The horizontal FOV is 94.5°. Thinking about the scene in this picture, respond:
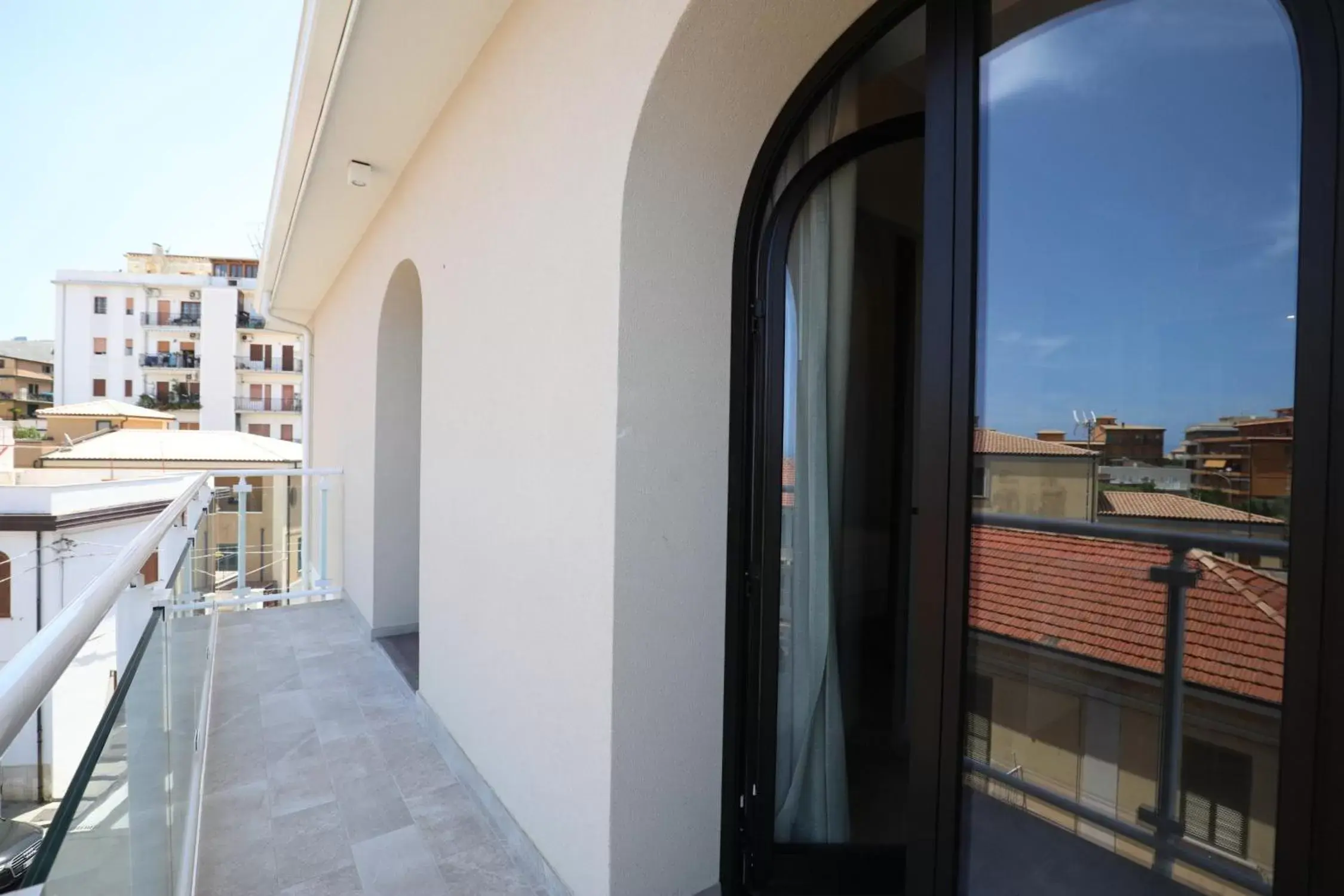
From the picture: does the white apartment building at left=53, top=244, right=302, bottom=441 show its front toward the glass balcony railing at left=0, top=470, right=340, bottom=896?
yes

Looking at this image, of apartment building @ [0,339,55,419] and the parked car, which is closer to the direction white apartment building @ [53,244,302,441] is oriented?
the parked car

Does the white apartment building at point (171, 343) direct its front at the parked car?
yes

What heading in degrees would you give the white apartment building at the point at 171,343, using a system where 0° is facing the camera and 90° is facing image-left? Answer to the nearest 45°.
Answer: approximately 0°
